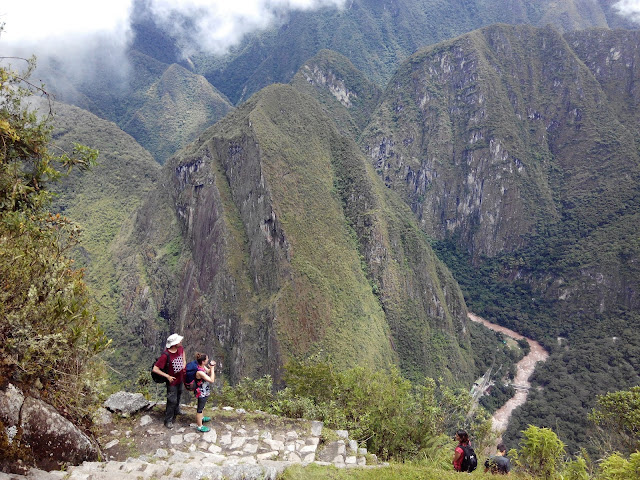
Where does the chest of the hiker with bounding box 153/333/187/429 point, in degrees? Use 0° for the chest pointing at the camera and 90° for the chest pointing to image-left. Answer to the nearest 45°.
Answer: approximately 315°

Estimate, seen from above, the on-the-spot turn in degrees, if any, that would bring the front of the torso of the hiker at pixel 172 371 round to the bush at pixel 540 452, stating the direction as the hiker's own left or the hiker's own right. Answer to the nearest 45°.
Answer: approximately 45° to the hiker's own left

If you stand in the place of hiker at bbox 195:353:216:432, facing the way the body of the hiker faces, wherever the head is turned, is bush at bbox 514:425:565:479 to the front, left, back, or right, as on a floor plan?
front

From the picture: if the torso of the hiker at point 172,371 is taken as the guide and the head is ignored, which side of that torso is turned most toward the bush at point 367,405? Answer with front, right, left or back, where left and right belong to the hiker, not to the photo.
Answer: left

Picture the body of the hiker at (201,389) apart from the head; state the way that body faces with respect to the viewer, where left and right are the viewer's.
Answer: facing to the right of the viewer

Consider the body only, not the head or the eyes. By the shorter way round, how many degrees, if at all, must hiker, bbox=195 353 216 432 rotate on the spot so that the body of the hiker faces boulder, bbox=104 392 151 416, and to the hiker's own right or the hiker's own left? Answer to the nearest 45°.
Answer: approximately 180°

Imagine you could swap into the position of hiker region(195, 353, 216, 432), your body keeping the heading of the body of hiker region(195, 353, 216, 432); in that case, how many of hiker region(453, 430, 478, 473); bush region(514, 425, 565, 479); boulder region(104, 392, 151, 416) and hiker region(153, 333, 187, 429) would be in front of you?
2

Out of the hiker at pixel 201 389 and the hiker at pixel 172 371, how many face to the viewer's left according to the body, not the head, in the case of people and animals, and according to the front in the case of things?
0

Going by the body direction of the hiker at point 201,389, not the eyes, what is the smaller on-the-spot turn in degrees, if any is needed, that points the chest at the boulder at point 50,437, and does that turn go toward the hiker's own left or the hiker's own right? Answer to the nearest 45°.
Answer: approximately 135° to the hiker's own right
